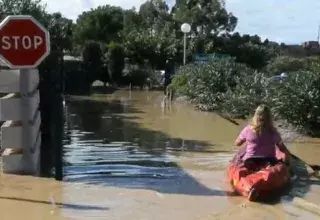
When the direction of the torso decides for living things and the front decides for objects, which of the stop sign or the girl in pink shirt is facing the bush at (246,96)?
the girl in pink shirt

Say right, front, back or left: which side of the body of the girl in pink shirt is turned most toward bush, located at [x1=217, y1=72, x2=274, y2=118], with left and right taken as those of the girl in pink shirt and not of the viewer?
front

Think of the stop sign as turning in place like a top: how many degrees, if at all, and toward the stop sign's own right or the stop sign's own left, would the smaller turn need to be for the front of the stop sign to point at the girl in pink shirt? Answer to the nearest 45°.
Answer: approximately 90° to the stop sign's own left

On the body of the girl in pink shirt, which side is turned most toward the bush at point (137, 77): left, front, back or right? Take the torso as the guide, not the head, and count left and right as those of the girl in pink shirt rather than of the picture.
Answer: front

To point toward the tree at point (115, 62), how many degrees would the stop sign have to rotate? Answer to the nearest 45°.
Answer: approximately 180°

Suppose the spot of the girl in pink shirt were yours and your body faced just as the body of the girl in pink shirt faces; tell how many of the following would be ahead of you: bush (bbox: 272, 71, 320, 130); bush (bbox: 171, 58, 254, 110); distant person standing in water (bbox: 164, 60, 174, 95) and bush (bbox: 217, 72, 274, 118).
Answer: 4

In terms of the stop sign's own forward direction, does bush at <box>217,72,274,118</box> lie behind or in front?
behind

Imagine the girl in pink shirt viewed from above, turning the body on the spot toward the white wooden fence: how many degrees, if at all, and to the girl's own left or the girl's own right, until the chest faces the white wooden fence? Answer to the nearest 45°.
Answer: approximately 90° to the girl's own left

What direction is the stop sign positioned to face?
toward the camera

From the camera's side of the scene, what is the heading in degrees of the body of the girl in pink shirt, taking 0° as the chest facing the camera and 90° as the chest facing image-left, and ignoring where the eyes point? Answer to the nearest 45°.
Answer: approximately 180°

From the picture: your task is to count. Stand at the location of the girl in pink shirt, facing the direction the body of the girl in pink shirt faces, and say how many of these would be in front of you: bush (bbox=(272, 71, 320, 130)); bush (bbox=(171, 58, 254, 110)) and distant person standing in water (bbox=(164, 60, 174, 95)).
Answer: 3

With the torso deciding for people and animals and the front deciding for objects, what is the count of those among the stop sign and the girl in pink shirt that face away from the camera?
1

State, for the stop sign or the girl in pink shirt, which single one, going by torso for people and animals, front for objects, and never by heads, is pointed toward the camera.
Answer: the stop sign

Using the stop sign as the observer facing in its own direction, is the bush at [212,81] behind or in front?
behind

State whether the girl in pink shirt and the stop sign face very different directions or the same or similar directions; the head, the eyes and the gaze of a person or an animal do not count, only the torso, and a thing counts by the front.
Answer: very different directions
